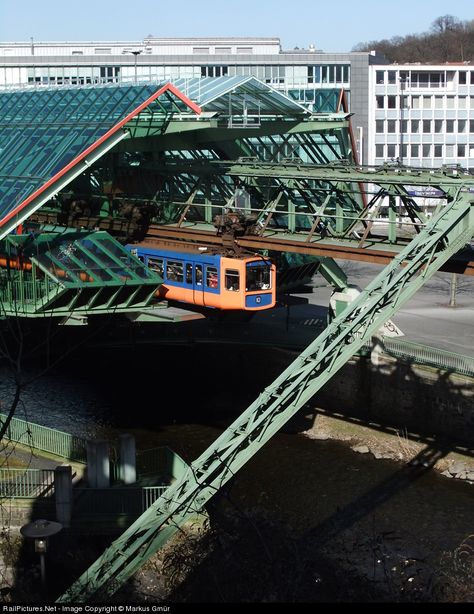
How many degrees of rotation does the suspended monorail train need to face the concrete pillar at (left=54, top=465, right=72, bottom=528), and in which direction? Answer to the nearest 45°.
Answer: approximately 45° to its right

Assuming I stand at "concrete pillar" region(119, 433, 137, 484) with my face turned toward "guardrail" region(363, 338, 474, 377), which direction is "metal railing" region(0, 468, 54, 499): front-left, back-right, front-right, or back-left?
back-left

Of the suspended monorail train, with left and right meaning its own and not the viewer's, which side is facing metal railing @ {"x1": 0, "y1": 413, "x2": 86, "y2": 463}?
right

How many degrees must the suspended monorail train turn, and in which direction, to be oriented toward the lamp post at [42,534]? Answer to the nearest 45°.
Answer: approximately 45° to its right

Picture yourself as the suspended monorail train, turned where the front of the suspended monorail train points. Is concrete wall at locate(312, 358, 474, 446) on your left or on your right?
on your left

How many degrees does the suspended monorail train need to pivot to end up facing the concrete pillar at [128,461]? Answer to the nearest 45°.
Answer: approximately 45° to its right

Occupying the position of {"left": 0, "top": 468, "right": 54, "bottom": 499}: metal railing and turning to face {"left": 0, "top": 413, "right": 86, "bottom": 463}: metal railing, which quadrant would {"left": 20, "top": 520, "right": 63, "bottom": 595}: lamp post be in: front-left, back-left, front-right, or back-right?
back-right

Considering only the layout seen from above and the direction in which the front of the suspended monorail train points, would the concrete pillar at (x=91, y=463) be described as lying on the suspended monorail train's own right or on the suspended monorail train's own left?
on the suspended monorail train's own right

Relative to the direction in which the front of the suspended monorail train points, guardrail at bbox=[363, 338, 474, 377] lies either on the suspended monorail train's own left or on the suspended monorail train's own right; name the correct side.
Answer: on the suspended monorail train's own left

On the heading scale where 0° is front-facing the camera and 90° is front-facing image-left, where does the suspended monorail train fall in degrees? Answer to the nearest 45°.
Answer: approximately 315°
